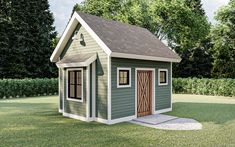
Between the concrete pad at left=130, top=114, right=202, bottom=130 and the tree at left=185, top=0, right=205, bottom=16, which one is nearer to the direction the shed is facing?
the concrete pad

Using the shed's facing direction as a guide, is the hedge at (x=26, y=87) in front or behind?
behind

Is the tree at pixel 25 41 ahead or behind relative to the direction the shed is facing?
behind

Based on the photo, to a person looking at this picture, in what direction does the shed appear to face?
facing the viewer and to the right of the viewer

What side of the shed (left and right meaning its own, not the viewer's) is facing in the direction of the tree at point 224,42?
left

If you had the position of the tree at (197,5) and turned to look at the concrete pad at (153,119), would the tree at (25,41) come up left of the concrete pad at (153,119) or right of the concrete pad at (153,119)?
right

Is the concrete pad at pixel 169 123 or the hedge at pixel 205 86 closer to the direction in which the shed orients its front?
the concrete pad

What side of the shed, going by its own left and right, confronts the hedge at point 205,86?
left
